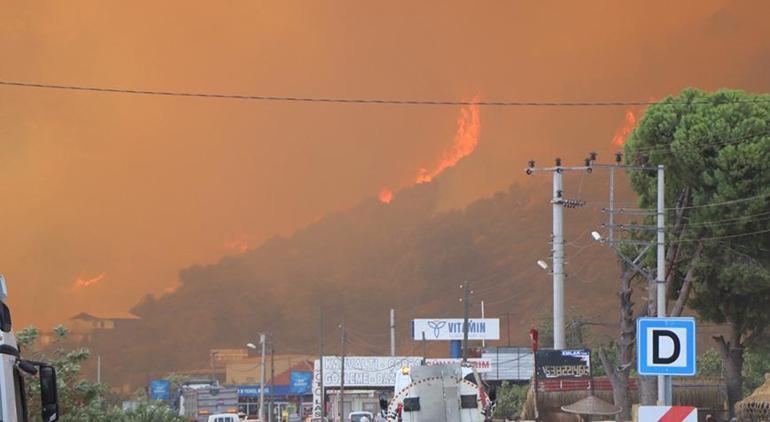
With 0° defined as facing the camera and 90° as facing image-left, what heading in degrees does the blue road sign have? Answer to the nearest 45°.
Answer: approximately 0°

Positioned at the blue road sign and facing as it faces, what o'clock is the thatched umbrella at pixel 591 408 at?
The thatched umbrella is roughly at 6 o'clock from the blue road sign.
